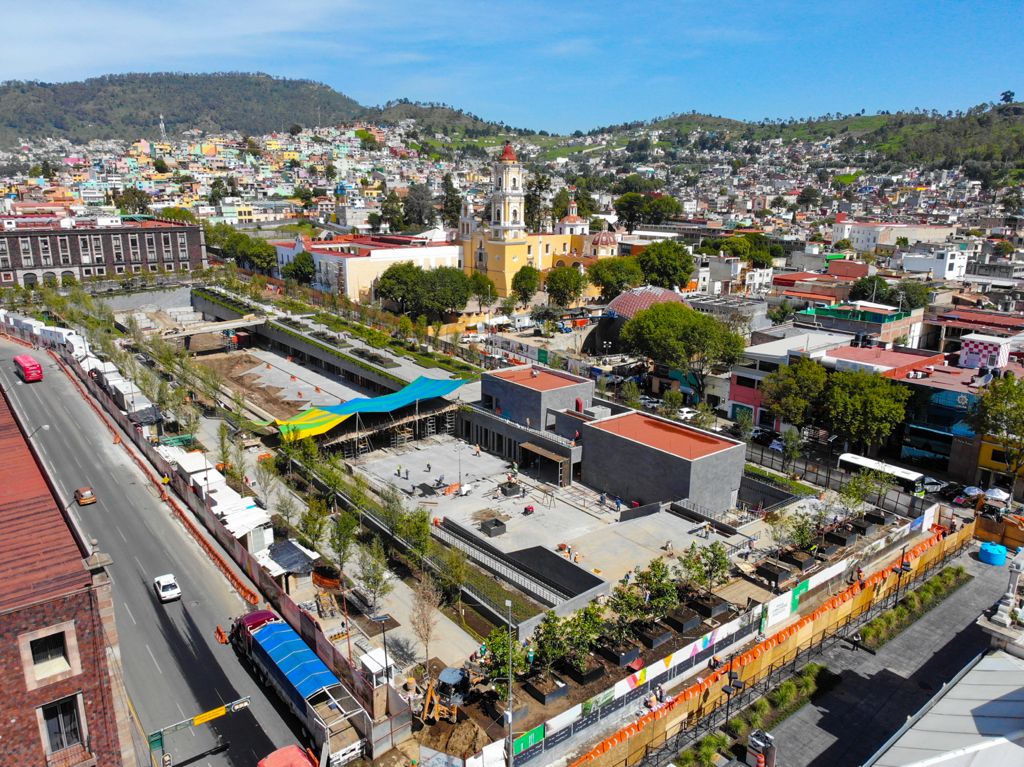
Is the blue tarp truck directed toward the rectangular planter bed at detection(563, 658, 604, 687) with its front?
no

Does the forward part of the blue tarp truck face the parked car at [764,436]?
no

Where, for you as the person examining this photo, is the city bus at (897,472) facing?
facing the viewer and to the right of the viewer

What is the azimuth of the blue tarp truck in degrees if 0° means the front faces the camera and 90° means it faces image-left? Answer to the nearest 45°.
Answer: approximately 135°

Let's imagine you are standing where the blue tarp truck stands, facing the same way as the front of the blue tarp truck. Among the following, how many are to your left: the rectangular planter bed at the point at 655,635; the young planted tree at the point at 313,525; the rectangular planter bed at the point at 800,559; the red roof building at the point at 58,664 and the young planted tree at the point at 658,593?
1

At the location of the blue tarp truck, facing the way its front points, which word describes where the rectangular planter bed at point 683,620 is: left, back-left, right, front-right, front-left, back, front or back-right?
back-right

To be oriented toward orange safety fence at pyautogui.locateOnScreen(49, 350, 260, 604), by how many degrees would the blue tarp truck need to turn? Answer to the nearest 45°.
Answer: approximately 45° to its right

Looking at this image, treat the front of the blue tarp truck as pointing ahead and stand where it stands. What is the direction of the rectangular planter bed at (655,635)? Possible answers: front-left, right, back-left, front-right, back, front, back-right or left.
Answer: back-right

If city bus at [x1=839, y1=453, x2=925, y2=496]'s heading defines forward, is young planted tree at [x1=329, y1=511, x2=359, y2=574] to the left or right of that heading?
on its right

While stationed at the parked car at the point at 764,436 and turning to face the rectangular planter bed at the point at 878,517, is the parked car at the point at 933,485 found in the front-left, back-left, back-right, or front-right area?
front-left
